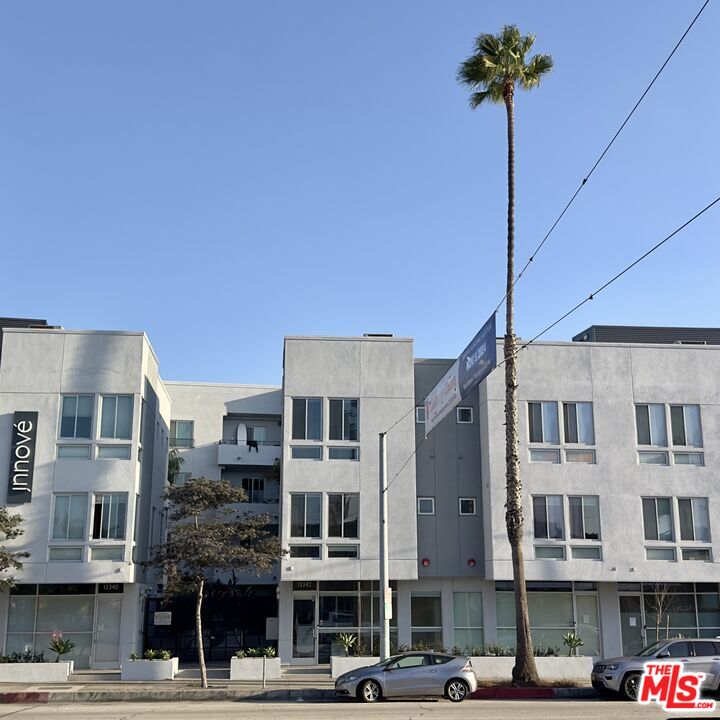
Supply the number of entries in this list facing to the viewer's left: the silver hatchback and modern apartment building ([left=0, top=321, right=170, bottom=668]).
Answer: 1

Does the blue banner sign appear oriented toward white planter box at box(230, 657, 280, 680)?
no

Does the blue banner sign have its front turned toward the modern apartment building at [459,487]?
no

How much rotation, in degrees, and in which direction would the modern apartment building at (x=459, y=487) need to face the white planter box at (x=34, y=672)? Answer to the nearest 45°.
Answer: approximately 90° to its right

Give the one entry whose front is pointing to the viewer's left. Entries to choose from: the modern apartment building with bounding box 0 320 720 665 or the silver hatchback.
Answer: the silver hatchback

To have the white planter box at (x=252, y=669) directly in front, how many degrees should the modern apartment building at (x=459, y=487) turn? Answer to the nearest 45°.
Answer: approximately 45° to its right

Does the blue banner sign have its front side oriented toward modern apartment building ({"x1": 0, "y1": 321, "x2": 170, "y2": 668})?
no

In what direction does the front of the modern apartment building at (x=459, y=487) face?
toward the camera

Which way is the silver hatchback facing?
to the viewer's left

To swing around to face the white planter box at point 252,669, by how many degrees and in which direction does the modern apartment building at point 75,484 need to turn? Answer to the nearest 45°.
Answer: approximately 45° to its left

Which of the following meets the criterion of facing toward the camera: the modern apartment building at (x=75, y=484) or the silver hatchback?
the modern apartment building

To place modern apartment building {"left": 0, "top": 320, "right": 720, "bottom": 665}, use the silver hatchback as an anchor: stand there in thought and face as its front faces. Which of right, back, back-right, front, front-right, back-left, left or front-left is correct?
right

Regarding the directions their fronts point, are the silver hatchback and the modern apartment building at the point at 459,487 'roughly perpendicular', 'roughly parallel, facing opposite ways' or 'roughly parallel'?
roughly perpendicular
